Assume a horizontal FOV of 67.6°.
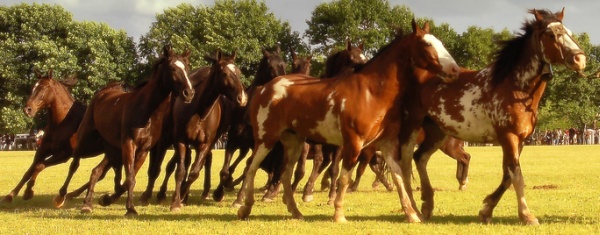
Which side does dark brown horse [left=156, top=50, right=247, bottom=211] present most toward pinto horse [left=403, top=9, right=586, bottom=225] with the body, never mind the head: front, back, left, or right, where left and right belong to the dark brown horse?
front

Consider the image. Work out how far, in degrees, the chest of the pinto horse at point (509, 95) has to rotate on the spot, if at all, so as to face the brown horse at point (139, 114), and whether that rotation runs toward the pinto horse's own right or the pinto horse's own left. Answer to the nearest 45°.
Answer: approximately 135° to the pinto horse's own right

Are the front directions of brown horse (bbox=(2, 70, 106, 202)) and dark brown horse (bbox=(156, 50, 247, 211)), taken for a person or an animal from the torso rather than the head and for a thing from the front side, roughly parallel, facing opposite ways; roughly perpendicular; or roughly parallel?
roughly perpendicular

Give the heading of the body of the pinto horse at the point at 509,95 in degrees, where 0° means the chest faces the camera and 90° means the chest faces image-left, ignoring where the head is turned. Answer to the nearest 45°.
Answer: approximately 315°

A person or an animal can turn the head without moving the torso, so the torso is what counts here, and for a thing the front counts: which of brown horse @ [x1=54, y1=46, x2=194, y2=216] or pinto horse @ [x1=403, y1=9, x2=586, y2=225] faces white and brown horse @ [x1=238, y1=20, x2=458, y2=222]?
the brown horse

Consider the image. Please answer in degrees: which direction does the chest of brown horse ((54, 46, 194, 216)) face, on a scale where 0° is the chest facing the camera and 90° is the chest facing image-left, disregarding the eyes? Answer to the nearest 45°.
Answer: approximately 315°

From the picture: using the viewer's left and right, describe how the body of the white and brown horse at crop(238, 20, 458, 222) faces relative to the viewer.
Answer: facing to the right of the viewer

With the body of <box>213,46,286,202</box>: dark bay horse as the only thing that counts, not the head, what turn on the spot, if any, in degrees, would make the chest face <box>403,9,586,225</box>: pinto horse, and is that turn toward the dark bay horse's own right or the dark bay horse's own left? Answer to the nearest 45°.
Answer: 0° — it already faces it

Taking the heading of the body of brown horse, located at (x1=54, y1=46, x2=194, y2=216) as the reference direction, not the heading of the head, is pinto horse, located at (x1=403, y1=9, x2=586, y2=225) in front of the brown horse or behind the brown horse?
in front

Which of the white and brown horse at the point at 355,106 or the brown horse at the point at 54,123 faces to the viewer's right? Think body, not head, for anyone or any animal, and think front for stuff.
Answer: the white and brown horse

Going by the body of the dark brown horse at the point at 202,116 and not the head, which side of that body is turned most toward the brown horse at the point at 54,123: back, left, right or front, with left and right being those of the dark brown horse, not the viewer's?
back

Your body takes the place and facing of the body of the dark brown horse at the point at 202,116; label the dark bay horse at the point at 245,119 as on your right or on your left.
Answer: on your left

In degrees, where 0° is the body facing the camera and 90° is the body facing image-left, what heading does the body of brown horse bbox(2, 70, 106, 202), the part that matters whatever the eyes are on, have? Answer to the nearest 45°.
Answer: approximately 45°
